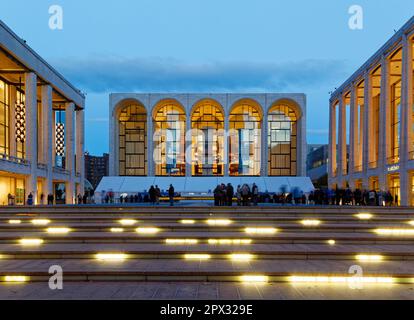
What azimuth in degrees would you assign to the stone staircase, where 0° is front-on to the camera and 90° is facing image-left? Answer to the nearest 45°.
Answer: approximately 0°

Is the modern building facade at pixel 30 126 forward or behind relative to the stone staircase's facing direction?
behind

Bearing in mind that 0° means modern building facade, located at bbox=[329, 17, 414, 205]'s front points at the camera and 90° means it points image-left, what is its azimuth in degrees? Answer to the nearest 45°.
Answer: approximately 45°

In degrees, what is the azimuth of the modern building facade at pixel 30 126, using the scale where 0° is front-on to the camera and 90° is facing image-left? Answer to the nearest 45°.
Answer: approximately 315°

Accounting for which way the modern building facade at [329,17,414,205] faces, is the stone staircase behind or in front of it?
in front

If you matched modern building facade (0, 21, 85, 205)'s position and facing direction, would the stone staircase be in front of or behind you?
in front

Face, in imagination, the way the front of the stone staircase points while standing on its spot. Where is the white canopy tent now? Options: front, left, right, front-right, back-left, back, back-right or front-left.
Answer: back

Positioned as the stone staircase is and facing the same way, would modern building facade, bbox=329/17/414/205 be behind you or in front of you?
behind
